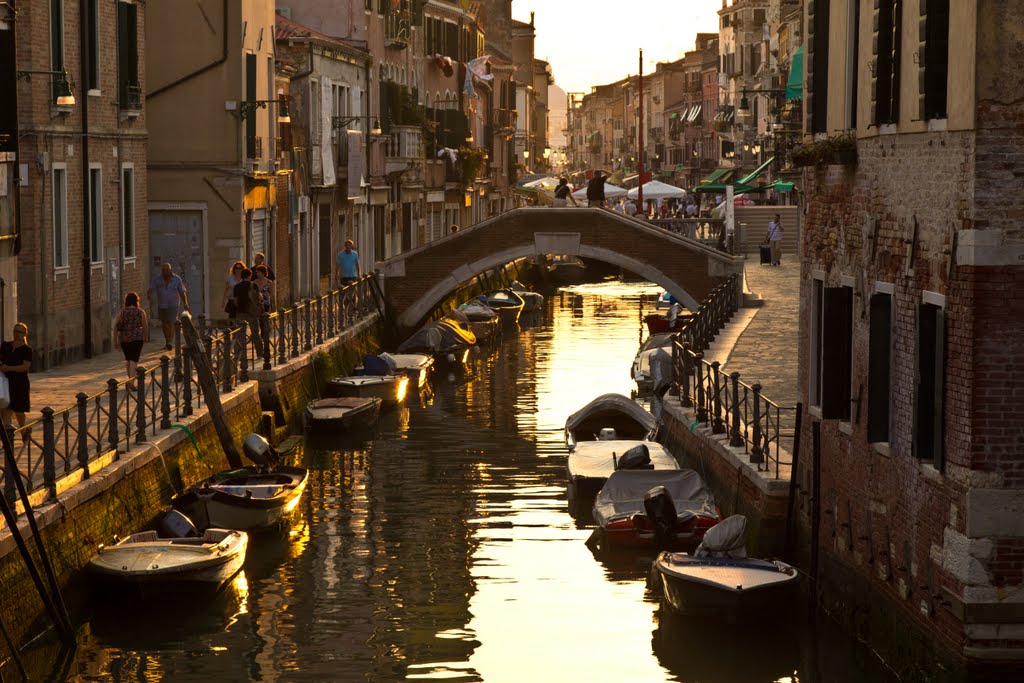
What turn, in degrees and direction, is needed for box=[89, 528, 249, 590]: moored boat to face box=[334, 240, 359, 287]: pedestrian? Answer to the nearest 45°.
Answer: approximately 135° to its right

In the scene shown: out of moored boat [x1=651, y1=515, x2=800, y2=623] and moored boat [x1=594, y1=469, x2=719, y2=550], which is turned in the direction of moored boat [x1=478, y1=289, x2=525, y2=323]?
moored boat [x1=594, y1=469, x2=719, y2=550]

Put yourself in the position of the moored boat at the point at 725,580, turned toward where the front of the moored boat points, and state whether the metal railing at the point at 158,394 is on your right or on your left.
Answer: on your right

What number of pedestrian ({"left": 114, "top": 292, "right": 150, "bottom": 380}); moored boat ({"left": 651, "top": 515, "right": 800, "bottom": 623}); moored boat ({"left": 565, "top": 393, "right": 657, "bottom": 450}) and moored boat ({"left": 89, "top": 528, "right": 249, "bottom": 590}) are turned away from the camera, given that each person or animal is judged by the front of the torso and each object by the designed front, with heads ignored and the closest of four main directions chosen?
2

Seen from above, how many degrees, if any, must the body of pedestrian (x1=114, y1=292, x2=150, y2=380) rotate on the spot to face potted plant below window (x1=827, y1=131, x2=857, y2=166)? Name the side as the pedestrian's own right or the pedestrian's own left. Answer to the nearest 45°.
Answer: approximately 135° to the pedestrian's own right

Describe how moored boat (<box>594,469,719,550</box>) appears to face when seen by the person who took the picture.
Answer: facing away from the viewer

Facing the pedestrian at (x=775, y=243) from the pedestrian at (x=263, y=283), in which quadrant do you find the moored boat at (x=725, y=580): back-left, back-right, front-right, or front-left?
back-right

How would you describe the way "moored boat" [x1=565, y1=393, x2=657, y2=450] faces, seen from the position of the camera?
facing away from the viewer
